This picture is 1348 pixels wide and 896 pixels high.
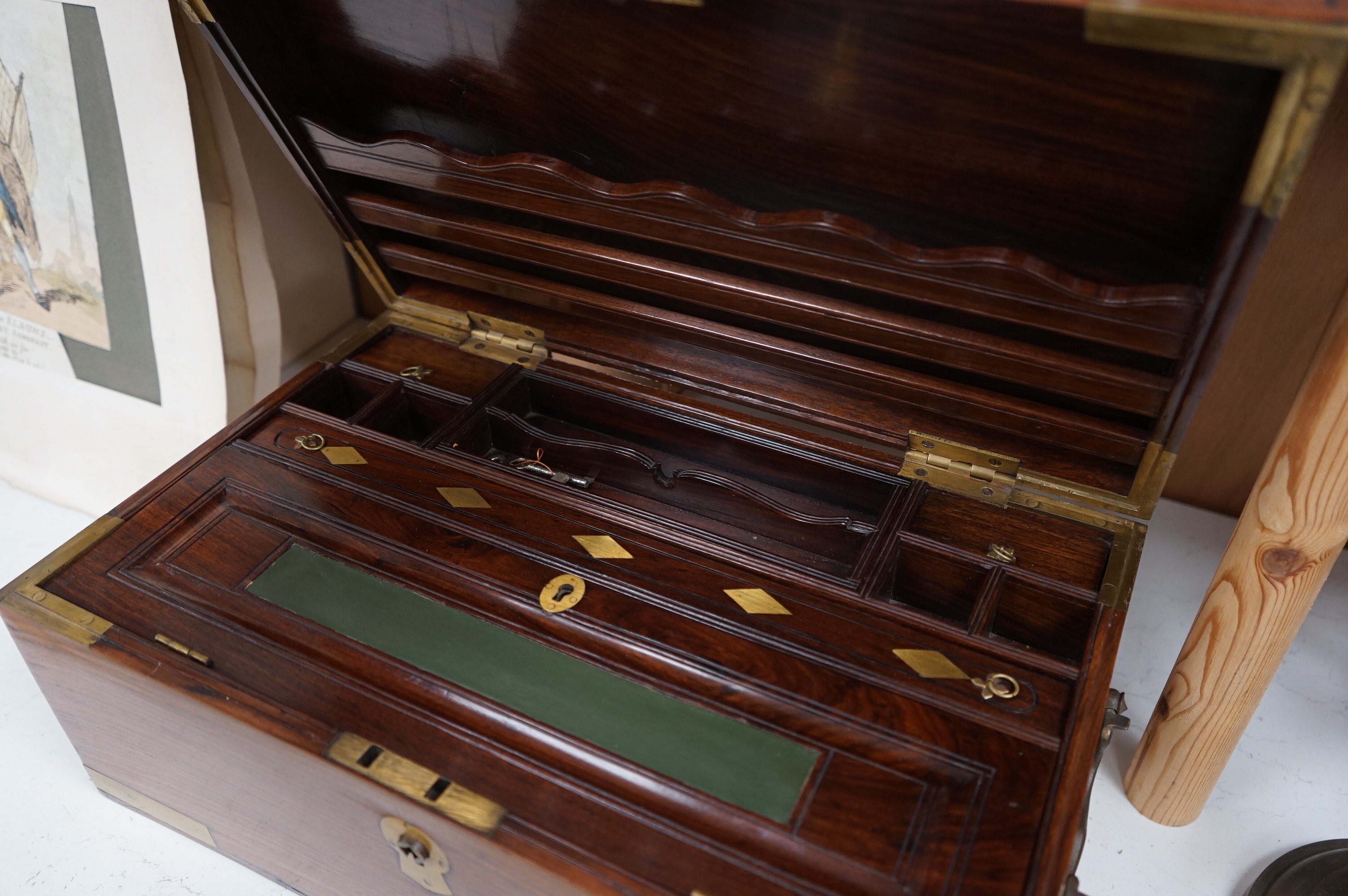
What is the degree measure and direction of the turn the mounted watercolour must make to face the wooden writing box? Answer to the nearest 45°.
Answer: approximately 90° to its left

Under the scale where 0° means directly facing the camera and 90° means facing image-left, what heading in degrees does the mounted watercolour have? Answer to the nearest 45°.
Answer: approximately 45°

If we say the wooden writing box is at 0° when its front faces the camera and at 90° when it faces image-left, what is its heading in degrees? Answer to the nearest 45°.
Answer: approximately 45°

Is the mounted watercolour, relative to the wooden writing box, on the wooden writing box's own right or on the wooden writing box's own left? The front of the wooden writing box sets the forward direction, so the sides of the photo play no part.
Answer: on the wooden writing box's own right
